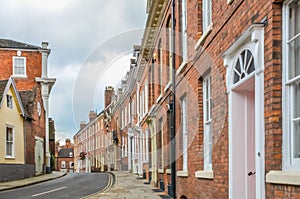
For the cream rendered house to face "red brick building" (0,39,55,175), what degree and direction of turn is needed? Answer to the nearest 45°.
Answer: approximately 135° to its left

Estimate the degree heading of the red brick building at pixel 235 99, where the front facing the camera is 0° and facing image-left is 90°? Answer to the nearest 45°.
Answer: approximately 45°
